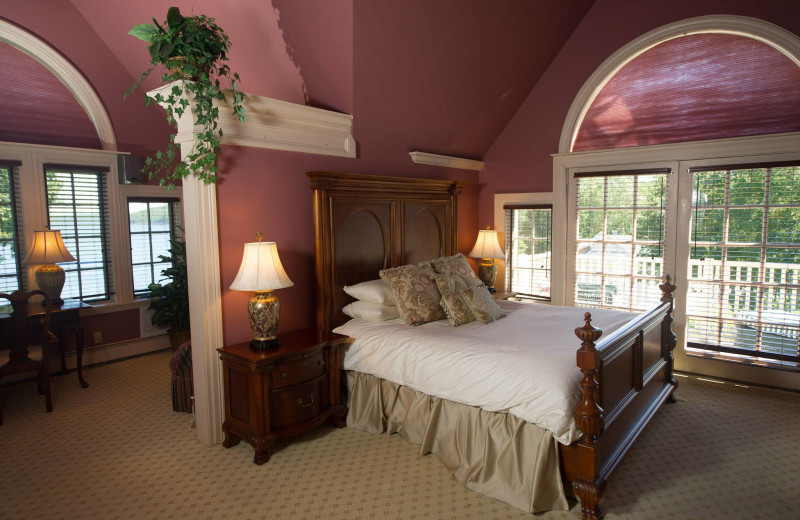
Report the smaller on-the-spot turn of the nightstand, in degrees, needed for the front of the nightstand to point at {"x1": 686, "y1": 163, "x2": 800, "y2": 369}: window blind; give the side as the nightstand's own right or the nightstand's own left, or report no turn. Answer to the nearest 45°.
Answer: approximately 45° to the nightstand's own left

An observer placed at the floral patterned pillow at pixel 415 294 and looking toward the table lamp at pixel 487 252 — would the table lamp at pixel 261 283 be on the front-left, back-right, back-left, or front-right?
back-left

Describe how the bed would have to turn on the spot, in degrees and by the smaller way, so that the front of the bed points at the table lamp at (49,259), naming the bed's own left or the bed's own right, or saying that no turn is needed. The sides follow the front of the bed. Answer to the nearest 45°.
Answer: approximately 135° to the bed's own right

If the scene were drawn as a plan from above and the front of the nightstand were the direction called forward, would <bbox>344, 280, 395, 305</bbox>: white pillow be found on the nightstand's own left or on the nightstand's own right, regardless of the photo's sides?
on the nightstand's own left

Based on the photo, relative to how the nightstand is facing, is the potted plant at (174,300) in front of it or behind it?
behind

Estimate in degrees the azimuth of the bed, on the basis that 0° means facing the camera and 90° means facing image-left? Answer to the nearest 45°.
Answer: approximately 315°
